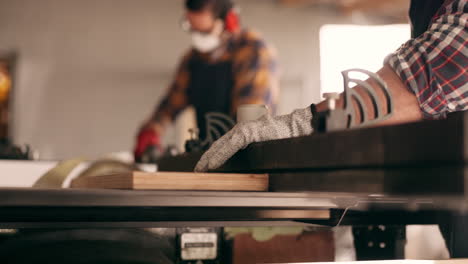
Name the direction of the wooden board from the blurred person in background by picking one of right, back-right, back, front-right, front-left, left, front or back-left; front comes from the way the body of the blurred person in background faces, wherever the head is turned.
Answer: front-left

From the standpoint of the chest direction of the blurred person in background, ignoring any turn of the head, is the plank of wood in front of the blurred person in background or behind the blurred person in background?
in front

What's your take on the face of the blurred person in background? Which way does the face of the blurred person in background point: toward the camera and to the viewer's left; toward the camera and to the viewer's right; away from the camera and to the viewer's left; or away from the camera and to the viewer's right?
toward the camera and to the viewer's left
